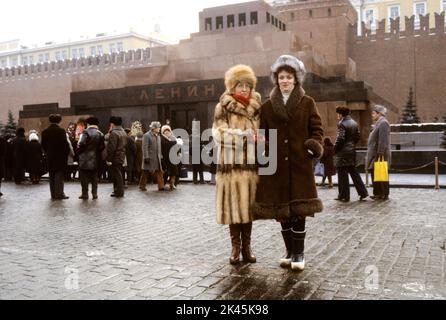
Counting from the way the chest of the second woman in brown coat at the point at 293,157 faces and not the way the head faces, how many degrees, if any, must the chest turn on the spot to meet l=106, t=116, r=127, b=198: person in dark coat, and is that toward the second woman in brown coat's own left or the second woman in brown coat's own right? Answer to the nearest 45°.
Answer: approximately 135° to the second woman in brown coat's own right

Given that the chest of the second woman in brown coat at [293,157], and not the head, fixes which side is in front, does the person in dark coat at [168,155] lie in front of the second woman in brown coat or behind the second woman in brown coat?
behind

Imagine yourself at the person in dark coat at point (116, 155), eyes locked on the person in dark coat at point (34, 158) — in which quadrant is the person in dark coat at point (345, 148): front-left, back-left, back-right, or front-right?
back-right

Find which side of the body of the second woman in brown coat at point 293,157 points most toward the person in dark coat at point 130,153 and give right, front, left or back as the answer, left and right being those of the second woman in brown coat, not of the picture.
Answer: back

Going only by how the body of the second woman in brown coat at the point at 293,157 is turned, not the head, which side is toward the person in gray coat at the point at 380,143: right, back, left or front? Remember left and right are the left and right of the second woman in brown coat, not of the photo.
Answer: back

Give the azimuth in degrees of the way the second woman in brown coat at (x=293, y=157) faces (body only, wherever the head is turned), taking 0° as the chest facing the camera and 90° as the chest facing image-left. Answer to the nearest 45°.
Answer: approximately 0°

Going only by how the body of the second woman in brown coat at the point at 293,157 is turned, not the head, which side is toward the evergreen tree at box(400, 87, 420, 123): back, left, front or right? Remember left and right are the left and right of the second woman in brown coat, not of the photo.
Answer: back

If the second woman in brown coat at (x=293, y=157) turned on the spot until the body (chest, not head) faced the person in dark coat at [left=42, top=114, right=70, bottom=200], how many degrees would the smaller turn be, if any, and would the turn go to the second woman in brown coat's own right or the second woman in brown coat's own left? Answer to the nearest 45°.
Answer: approximately 135° to the second woman in brown coat's own right

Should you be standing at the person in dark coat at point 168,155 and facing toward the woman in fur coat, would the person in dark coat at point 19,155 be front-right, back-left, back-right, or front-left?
back-right
